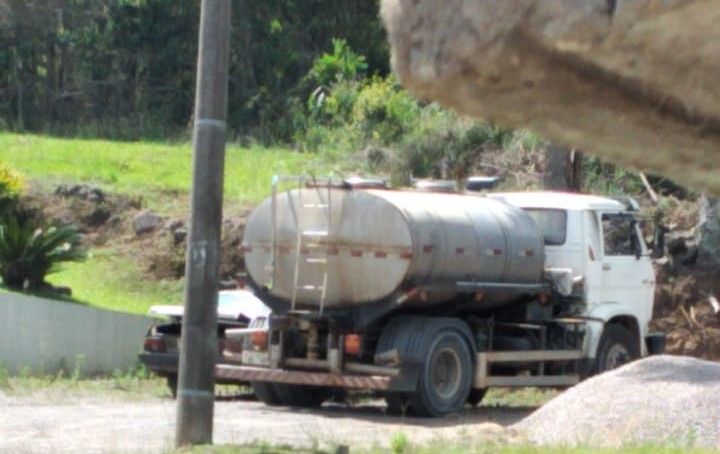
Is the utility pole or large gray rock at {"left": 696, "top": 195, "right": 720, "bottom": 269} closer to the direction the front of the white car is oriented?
the large gray rock

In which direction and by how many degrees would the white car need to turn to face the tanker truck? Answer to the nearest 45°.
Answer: approximately 90° to its right

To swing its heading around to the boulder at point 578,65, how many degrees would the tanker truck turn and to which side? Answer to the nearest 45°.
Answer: approximately 135° to its right

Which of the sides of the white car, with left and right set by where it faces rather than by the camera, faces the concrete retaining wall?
left

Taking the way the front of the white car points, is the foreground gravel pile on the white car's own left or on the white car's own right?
on the white car's own right

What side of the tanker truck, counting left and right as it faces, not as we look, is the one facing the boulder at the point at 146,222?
left

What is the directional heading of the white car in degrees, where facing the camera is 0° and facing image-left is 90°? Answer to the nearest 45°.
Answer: approximately 225°

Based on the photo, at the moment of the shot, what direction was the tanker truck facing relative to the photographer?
facing away from the viewer and to the right of the viewer
